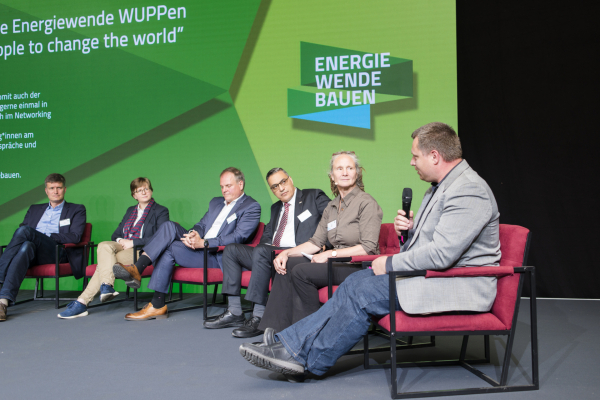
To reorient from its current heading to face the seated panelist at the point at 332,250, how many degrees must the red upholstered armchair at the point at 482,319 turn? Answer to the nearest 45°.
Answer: approximately 45° to its right

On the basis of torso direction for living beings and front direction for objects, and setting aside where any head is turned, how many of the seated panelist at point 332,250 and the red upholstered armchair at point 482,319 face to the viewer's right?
0

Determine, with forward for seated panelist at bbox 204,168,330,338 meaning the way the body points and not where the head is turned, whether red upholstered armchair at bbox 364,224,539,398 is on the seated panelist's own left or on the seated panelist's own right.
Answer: on the seated panelist's own left

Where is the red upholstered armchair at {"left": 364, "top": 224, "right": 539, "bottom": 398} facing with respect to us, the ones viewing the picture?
facing to the left of the viewer

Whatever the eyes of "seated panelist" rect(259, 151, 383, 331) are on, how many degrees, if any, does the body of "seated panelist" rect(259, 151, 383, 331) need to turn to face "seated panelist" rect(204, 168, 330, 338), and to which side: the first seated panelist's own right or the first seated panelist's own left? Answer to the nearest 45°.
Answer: approximately 90° to the first seated panelist's own right

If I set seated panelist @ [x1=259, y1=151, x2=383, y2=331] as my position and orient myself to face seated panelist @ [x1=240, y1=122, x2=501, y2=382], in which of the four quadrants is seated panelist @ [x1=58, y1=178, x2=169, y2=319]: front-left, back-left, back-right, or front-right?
back-right

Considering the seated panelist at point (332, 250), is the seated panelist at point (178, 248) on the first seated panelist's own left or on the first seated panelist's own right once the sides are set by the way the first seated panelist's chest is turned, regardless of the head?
on the first seated panelist's own right

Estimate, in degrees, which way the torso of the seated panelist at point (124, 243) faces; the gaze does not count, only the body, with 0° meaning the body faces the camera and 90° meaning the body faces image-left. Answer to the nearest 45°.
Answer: approximately 45°

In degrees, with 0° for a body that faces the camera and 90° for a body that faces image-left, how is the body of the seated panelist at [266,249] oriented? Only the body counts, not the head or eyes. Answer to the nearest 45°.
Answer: approximately 45°

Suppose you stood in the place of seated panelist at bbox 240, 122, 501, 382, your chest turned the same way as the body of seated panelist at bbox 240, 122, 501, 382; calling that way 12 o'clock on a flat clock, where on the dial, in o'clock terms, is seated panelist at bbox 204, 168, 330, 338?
seated panelist at bbox 204, 168, 330, 338 is roughly at 2 o'clock from seated panelist at bbox 240, 122, 501, 382.

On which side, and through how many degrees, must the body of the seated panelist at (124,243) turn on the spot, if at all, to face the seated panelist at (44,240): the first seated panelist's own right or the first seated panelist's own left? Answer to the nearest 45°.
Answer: approximately 90° to the first seated panelist's own right

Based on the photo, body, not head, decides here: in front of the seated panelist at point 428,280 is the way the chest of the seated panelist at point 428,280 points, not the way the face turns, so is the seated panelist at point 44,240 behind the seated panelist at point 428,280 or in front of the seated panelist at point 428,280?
in front

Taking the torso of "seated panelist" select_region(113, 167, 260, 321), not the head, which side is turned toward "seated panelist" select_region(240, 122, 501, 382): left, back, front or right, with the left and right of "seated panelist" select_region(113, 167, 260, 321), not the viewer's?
left

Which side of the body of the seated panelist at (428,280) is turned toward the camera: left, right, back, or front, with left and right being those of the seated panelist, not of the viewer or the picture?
left

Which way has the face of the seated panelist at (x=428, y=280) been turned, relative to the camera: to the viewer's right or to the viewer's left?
to the viewer's left
